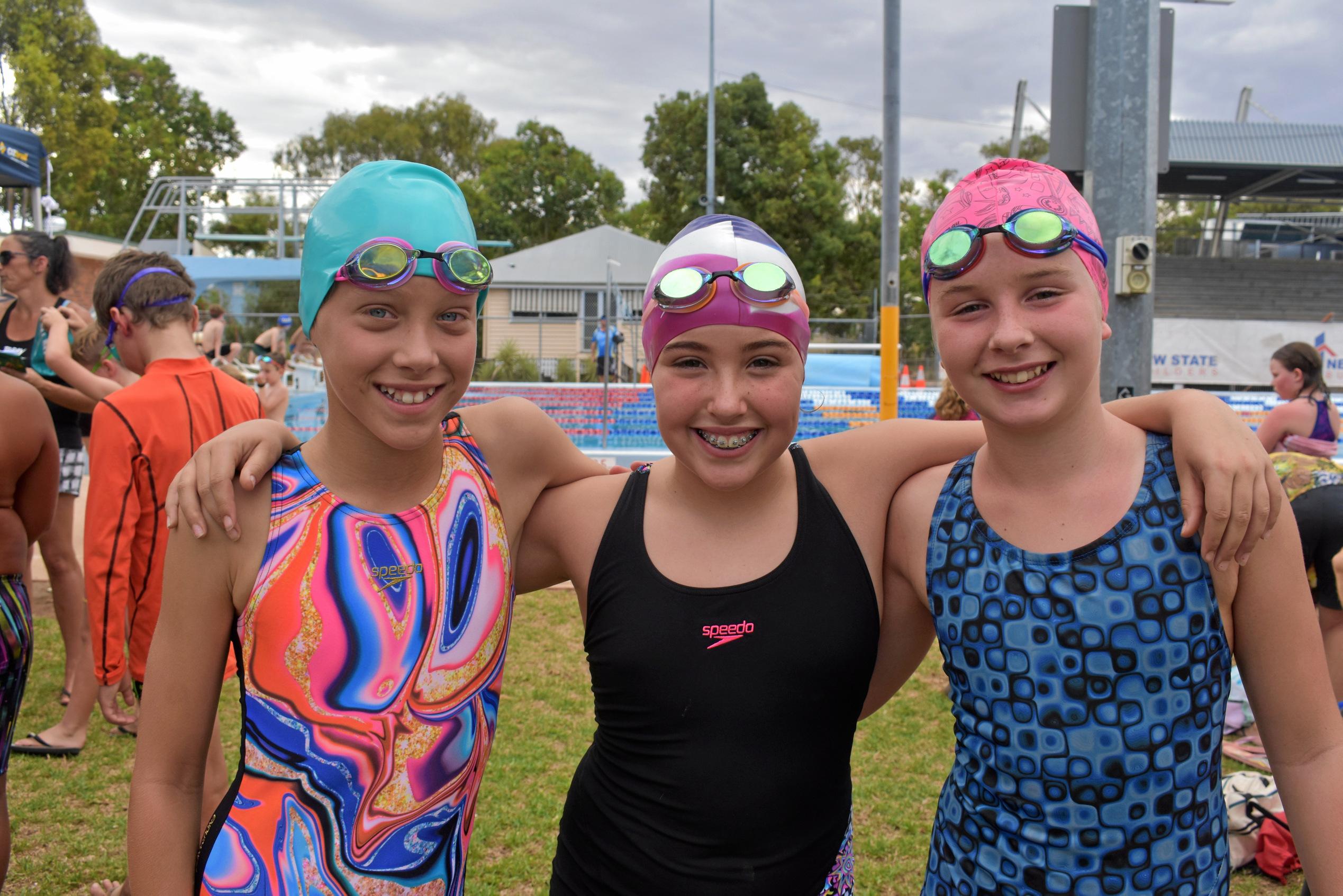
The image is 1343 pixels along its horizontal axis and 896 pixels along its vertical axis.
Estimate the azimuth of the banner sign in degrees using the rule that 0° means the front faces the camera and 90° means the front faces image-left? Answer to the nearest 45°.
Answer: approximately 0°

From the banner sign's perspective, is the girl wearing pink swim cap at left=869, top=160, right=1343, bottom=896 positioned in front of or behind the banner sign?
in front

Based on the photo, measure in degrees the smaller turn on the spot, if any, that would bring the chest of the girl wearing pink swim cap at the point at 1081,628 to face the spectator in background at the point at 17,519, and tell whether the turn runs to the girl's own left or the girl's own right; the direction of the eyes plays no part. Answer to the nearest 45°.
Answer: approximately 90° to the girl's own right

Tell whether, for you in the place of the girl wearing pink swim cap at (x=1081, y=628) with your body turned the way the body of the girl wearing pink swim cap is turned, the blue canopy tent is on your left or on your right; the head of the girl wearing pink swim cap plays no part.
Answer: on your right

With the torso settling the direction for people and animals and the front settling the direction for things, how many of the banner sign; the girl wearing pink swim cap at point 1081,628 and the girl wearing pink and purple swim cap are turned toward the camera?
3

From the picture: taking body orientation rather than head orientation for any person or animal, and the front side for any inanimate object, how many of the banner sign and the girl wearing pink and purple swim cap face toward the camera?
2

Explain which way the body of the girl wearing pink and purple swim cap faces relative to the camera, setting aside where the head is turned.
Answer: toward the camera

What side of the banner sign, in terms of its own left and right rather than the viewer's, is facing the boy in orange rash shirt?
front

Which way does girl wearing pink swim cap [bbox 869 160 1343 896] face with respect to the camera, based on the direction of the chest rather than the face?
toward the camera

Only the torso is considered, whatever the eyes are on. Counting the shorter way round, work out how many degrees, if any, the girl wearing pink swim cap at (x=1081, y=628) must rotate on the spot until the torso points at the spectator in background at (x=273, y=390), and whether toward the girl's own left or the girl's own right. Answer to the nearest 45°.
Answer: approximately 135° to the girl's own right
